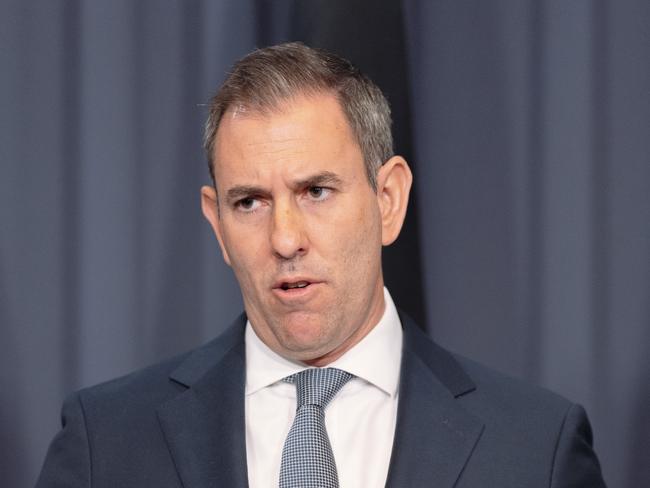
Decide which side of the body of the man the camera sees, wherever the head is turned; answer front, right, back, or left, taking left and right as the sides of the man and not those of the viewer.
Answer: front

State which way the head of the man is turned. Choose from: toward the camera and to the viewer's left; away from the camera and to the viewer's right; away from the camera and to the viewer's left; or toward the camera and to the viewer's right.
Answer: toward the camera and to the viewer's left
